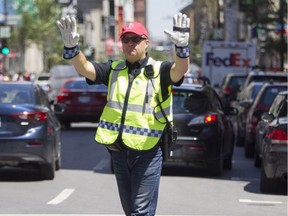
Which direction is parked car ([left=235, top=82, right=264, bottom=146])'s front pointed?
away from the camera

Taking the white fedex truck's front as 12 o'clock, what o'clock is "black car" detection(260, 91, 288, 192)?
The black car is roughly at 6 o'clock from the white fedex truck.

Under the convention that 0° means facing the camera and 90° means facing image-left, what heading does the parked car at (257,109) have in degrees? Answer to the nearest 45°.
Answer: approximately 180°

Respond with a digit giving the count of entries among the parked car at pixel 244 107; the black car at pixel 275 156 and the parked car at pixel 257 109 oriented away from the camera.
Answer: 3

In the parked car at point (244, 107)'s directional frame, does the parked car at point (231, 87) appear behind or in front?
in front

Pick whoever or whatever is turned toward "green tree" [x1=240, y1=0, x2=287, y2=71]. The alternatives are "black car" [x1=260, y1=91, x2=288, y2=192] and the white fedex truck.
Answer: the black car

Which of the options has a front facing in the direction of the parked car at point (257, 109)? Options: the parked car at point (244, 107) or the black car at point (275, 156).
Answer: the black car

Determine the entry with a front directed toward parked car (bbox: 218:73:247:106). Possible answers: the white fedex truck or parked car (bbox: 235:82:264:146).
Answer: parked car (bbox: 235:82:264:146)

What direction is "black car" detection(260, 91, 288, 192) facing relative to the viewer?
away from the camera

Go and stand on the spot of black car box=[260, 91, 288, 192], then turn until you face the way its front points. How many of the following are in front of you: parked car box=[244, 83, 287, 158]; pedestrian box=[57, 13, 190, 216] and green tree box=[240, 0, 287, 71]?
2

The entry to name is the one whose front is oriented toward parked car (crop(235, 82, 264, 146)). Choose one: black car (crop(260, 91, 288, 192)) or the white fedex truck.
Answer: the black car
